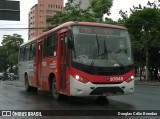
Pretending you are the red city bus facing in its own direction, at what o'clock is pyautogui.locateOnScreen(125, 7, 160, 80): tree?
The tree is roughly at 8 o'clock from the red city bus.

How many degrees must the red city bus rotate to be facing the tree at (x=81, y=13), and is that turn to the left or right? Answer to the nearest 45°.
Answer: approximately 135° to its left

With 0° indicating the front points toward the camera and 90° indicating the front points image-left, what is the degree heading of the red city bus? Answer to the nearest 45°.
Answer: approximately 315°

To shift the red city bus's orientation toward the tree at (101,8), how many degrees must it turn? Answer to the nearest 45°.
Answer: approximately 135° to its left
